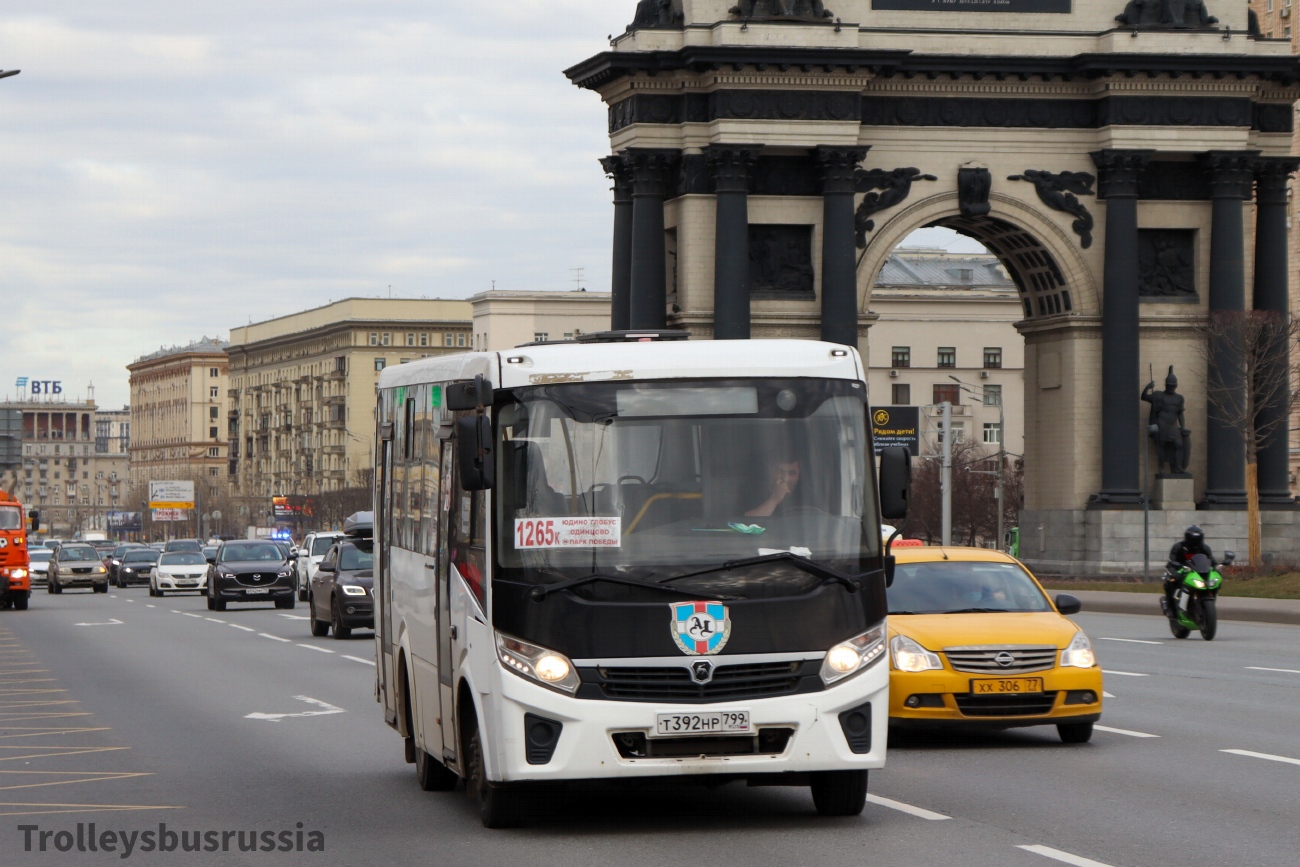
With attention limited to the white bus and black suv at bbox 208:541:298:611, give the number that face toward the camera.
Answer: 2

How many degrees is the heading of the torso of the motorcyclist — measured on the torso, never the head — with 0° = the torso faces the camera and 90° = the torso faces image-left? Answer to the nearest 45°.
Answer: approximately 315°

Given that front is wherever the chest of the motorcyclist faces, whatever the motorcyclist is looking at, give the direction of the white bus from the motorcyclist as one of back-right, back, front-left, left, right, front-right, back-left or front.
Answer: front-right

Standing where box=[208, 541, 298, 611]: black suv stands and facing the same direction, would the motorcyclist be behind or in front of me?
in front

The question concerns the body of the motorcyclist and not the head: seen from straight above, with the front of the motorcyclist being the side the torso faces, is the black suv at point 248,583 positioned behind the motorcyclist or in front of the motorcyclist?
behind

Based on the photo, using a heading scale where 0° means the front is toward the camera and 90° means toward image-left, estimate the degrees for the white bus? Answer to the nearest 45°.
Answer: approximately 0°

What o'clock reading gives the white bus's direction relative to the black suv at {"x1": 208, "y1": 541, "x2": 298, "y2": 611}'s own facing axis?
The white bus is roughly at 12 o'clock from the black suv.
